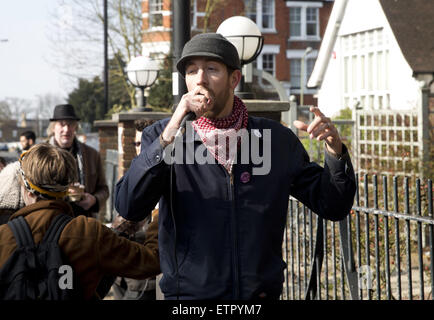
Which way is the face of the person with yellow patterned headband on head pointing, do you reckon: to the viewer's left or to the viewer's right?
to the viewer's right

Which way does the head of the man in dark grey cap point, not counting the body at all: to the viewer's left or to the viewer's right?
to the viewer's left

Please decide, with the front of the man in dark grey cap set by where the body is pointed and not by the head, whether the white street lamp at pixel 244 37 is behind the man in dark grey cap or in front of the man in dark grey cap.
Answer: behind

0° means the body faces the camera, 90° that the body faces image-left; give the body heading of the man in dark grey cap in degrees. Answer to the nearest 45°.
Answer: approximately 0°

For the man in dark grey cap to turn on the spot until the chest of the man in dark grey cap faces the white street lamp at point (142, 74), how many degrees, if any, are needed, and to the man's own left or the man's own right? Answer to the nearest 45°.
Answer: approximately 180°

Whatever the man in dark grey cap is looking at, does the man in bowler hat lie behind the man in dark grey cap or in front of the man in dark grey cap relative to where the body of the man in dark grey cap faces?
behind

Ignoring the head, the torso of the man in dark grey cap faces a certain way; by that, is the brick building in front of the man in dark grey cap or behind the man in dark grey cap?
behind

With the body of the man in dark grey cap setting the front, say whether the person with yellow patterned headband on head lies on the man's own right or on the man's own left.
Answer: on the man's own right
